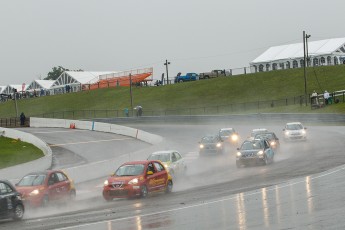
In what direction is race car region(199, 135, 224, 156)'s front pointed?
toward the camera

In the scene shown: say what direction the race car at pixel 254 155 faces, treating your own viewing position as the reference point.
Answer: facing the viewer and to the left of the viewer

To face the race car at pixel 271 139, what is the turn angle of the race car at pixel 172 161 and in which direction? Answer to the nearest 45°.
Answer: approximately 180°

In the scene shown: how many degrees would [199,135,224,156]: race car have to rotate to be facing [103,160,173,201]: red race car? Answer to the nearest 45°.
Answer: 0° — it already faces it

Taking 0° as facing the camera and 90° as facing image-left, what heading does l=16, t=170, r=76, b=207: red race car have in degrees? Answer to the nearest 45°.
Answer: approximately 45°

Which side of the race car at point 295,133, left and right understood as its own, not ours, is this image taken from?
front

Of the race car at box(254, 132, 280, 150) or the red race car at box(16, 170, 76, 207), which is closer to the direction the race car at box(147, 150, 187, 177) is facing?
the red race car

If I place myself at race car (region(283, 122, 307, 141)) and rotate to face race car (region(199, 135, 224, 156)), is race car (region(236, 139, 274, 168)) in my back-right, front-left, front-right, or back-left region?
front-left

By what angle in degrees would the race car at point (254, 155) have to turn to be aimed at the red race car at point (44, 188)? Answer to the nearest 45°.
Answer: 0° — it already faces it

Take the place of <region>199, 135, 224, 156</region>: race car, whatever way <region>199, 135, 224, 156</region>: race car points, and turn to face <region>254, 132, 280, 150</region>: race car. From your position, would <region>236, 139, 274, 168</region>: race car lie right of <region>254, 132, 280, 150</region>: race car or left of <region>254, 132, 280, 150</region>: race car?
right

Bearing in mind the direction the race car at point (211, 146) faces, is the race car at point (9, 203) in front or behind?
in front

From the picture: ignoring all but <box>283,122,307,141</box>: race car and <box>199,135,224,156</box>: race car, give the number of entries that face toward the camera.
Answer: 2
